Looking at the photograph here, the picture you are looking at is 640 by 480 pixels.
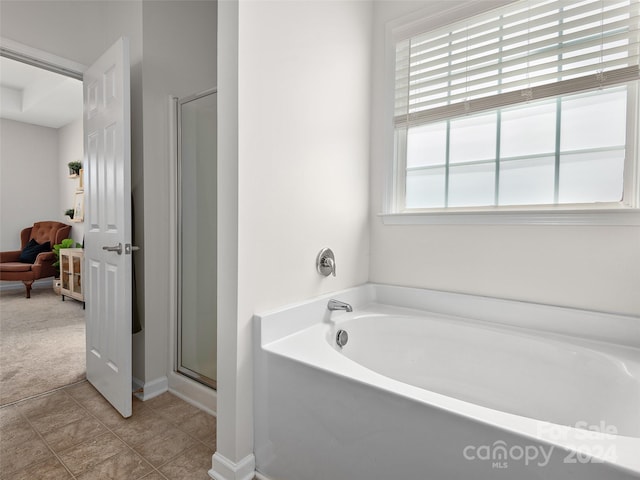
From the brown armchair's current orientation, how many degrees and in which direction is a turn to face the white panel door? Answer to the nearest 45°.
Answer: approximately 45° to its left

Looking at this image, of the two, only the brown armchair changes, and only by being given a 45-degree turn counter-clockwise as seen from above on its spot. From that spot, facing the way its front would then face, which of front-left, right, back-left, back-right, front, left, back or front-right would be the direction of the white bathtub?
front

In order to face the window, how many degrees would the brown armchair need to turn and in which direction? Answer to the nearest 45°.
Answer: approximately 45° to its left

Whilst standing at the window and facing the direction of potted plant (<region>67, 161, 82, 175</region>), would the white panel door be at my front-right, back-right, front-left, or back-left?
front-left

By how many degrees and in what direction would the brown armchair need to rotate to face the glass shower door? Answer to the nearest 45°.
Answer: approximately 45° to its left

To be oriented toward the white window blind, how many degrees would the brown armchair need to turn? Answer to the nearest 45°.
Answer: approximately 45° to its left

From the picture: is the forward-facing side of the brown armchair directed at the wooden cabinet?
no
